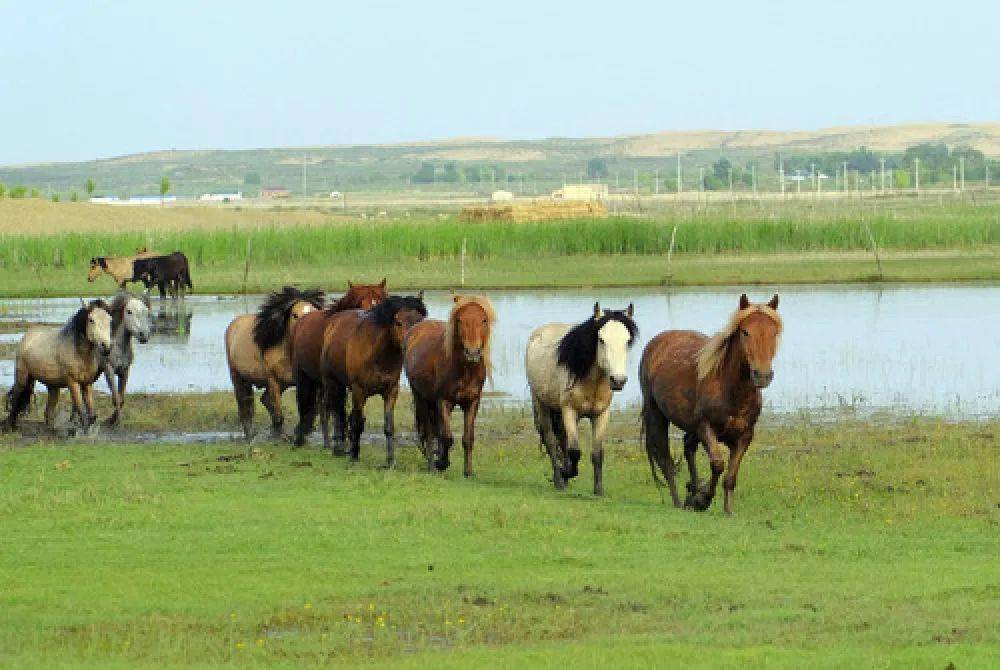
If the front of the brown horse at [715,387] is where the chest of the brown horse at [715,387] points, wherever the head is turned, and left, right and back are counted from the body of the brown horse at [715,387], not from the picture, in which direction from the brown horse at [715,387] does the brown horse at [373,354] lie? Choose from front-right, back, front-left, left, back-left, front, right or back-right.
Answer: back

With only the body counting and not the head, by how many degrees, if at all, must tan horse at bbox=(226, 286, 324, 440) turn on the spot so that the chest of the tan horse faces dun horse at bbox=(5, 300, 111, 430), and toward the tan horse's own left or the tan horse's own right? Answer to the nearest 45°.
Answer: approximately 135° to the tan horse's own right

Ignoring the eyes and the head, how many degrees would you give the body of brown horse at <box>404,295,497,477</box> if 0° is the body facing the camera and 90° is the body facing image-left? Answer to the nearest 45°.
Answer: approximately 315°

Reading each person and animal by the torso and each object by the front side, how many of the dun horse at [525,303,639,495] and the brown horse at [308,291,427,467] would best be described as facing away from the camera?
0

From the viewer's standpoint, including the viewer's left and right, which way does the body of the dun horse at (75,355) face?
facing the viewer and to the right of the viewer

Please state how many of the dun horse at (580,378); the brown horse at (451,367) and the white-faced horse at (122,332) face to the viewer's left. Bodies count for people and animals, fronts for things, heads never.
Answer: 0

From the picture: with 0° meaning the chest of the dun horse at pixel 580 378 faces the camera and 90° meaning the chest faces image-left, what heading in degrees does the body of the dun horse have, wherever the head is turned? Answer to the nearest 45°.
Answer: approximately 315°
